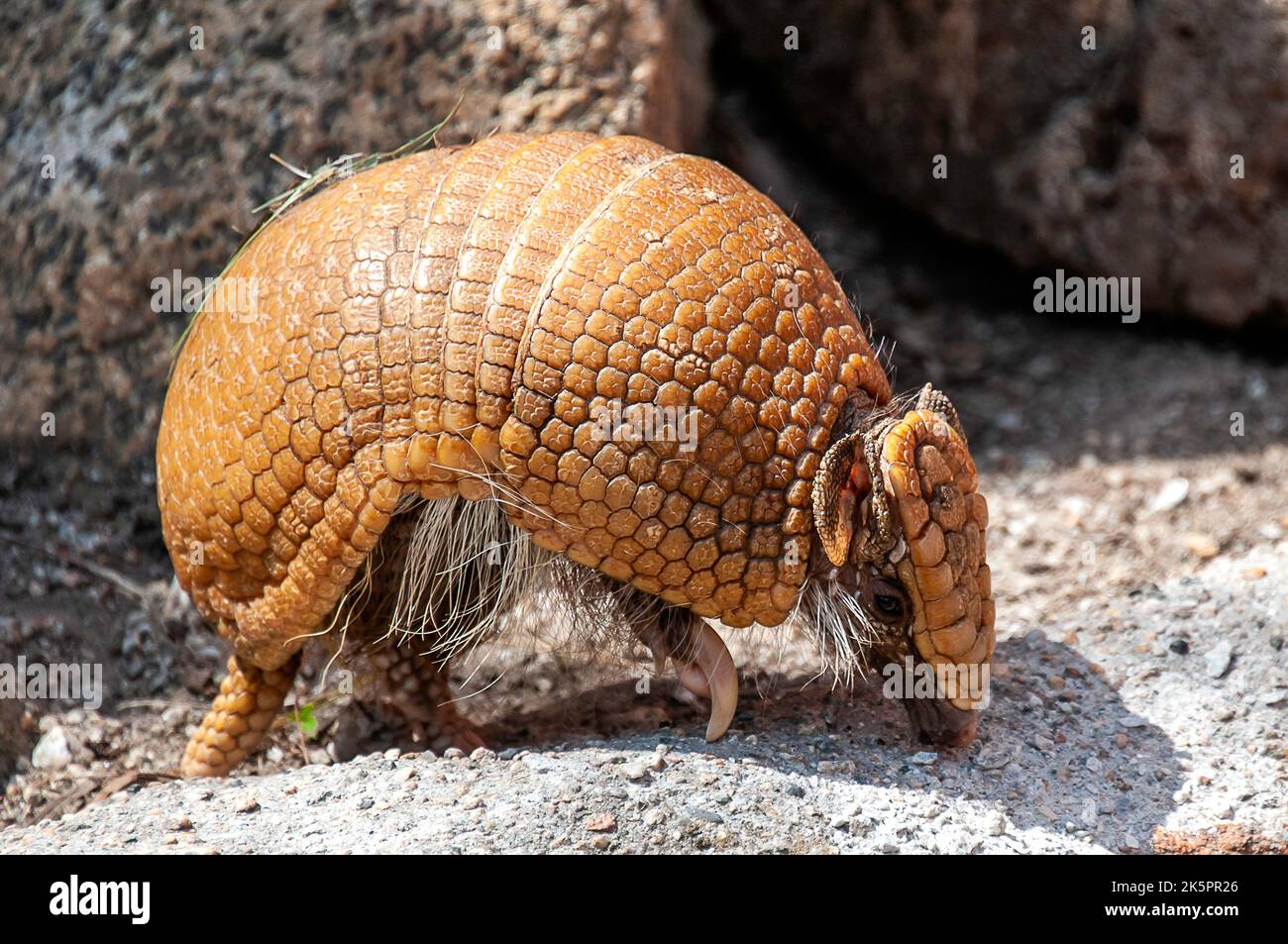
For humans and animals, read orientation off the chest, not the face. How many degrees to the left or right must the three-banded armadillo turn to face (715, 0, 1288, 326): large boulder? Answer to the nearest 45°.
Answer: approximately 45° to its left

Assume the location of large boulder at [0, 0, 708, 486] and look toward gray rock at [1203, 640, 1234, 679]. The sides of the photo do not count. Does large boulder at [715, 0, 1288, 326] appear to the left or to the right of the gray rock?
left

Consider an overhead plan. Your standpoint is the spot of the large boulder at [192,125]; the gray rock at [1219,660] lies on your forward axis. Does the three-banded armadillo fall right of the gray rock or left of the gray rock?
right

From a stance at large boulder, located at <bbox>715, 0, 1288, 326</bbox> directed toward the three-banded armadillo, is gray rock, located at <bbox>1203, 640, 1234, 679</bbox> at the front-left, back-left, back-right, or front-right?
front-left

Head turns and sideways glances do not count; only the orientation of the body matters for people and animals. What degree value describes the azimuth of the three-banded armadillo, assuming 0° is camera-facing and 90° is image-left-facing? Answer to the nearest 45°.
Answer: approximately 270°

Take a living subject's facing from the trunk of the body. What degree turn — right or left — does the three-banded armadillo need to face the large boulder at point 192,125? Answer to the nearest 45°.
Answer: approximately 135° to its left

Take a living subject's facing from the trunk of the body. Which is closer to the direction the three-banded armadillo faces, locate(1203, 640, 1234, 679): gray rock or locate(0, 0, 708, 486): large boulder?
the gray rock

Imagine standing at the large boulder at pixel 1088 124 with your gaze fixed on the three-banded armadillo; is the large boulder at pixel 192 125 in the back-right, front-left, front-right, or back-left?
front-right

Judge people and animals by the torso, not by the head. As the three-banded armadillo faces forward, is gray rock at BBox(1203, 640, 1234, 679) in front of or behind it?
in front
